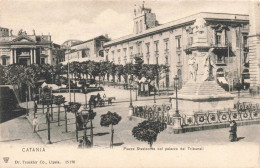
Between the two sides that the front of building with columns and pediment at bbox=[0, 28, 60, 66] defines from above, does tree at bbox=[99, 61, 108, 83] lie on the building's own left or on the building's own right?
on the building's own left

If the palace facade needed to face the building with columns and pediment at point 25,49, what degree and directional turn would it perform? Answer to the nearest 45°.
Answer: approximately 45° to its right

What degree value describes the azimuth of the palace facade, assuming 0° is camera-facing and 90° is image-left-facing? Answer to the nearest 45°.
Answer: approximately 45°

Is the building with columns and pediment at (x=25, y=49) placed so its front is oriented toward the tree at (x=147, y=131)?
yes

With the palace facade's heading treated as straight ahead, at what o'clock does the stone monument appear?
The stone monument is roughly at 11 o'clock from the palace facade.

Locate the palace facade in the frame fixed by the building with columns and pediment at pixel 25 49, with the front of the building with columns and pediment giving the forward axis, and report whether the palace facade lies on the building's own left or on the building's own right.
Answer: on the building's own left

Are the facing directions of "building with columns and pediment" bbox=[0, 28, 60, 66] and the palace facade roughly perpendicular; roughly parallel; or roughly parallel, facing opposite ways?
roughly perpendicular

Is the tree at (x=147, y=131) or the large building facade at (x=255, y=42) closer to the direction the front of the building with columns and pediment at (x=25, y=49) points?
the tree

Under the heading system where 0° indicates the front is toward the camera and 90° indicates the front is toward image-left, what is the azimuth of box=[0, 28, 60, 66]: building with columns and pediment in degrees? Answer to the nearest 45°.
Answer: approximately 0°
